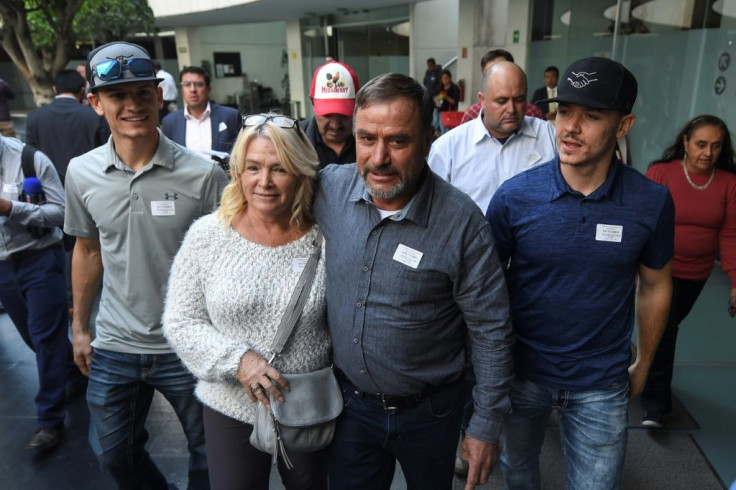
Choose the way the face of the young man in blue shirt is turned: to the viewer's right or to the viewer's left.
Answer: to the viewer's left

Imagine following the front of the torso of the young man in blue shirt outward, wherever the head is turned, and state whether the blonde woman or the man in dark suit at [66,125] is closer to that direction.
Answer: the blonde woman

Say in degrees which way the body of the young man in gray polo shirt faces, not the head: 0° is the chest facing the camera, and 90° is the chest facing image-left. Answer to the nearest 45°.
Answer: approximately 0°

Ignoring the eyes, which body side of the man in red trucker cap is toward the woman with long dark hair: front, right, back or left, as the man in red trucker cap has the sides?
left
